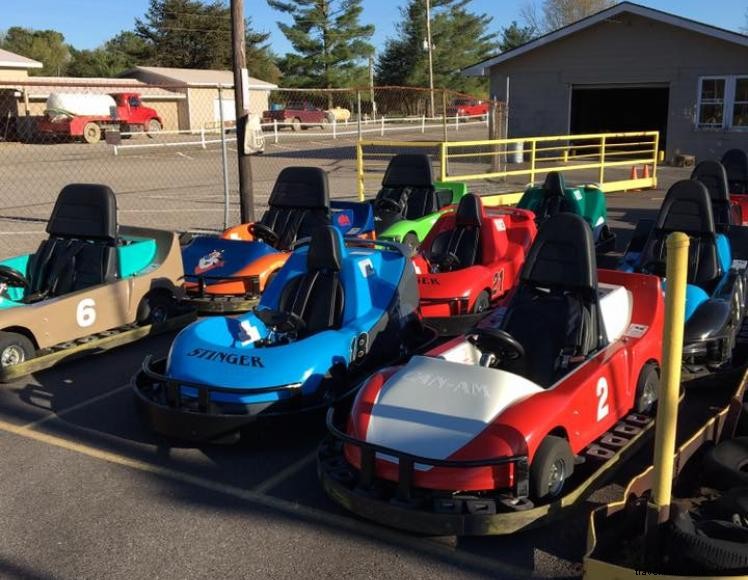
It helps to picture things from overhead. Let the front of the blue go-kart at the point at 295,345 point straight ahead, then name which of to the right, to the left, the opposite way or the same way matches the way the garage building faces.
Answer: the same way

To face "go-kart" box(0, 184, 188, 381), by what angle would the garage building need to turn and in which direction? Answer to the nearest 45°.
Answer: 0° — it already faces it

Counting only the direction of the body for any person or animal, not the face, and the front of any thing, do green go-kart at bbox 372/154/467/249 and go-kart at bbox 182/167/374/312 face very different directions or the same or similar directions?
same or similar directions

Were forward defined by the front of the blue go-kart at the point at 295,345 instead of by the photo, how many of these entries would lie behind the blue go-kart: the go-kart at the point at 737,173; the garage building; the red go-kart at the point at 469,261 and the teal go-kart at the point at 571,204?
4

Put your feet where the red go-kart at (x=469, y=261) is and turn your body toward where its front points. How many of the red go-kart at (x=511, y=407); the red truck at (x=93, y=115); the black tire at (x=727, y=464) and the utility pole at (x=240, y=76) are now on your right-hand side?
2

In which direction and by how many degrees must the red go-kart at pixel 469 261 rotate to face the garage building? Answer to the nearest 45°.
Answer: approximately 135° to its right

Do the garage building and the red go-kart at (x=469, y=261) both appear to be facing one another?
no

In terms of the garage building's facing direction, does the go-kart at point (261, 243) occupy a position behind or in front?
in front

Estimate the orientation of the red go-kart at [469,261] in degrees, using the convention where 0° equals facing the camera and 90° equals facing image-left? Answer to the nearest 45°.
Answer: approximately 45°

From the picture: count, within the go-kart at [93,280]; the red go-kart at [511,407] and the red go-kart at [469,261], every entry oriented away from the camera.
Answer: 0

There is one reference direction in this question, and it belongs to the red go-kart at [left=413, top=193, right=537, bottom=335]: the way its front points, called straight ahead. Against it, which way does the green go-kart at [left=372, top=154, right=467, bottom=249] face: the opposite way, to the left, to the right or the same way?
the same way

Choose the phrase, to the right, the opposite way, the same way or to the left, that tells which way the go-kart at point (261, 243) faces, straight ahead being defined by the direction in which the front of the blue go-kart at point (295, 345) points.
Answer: the same way

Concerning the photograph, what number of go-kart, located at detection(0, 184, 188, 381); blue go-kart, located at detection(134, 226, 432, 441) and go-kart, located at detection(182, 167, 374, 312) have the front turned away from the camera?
0

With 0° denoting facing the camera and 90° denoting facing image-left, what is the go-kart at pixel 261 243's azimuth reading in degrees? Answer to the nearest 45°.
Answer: approximately 45°

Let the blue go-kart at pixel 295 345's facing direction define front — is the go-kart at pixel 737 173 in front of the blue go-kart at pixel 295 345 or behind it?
behind

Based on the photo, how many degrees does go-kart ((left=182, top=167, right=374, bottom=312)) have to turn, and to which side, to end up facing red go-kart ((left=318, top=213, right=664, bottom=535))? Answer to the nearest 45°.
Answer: approximately 45° to its left

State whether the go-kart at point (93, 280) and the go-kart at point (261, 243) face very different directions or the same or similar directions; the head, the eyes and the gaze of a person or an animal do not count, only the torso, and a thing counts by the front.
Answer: same or similar directions

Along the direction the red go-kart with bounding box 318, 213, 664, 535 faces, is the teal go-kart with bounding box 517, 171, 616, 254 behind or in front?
behind

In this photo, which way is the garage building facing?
toward the camera

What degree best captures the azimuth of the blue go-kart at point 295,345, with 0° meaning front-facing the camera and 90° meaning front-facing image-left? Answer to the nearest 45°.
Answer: approximately 45°

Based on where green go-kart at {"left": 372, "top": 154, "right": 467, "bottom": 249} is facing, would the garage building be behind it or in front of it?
behind

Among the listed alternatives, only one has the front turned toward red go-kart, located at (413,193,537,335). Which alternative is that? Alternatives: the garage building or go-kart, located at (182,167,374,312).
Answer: the garage building
